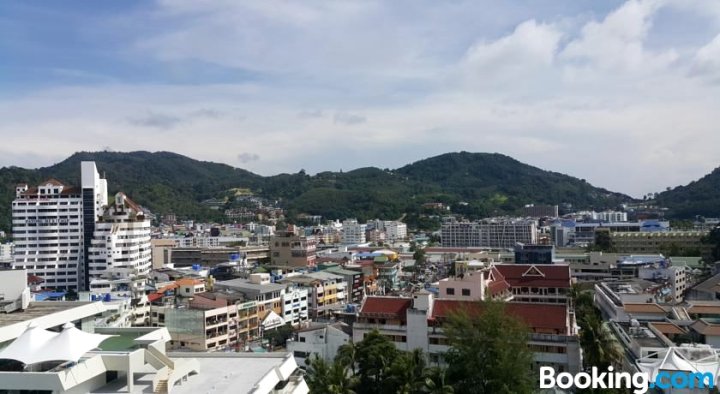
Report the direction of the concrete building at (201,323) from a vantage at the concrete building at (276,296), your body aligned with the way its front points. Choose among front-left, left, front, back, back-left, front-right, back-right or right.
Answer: right

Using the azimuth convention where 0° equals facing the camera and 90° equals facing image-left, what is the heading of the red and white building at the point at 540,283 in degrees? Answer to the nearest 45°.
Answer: approximately 0°

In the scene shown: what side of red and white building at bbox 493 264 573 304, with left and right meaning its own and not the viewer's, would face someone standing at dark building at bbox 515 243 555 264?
back

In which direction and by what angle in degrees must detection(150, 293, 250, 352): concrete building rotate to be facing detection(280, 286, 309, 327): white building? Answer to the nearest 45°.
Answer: approximately 90° to its left

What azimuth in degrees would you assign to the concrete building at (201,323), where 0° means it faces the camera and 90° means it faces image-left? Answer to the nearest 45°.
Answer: approximately 315°

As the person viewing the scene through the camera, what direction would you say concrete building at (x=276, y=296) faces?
facing the viewer and to the right of the viewer

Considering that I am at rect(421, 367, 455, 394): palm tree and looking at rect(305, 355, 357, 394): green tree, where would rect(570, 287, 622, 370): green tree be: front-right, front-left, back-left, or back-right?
back-right

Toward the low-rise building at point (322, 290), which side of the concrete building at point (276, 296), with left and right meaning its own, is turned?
left

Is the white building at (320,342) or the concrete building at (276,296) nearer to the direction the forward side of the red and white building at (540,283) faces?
the white building
